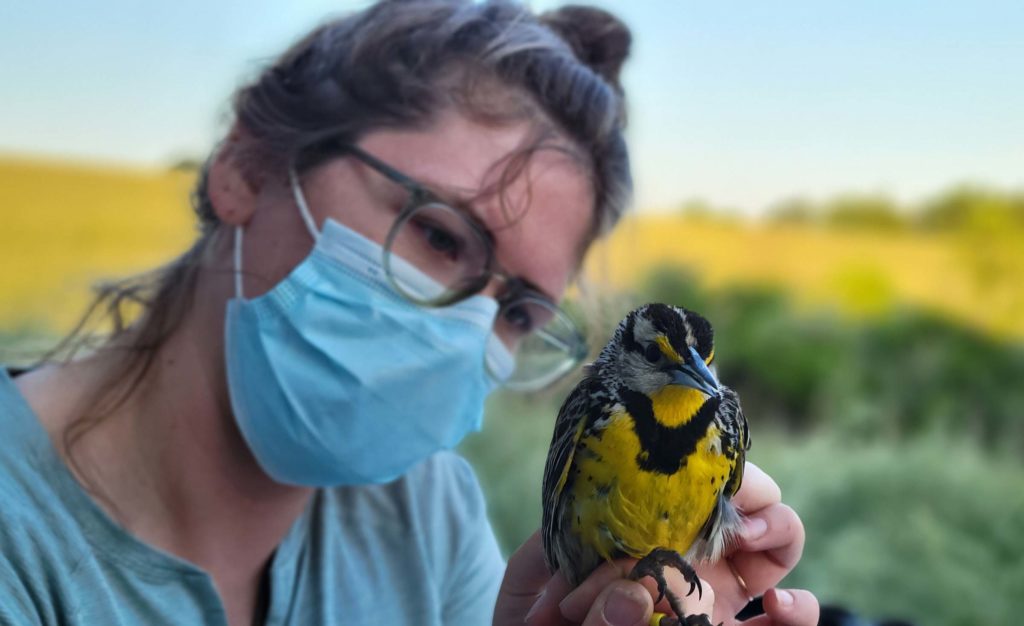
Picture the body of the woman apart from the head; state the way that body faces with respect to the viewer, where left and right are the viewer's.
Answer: facing the viewer and to the right of the viewer

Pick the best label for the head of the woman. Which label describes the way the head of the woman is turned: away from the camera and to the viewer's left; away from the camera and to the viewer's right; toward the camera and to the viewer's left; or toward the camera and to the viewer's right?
toward the camera and to the viewer's right
